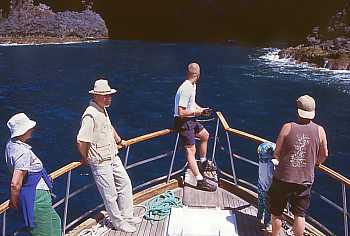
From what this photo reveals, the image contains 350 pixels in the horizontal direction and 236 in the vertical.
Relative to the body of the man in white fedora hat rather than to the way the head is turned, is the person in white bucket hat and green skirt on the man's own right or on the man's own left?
on the man's own right

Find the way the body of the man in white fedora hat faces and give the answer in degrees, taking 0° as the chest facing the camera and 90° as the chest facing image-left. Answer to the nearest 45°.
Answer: approximately 315°

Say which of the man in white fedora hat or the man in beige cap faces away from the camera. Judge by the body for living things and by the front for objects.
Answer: the man in beige cap

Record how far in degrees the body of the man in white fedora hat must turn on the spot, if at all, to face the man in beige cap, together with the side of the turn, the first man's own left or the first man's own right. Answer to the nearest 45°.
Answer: approximately 45° to the first man's own left

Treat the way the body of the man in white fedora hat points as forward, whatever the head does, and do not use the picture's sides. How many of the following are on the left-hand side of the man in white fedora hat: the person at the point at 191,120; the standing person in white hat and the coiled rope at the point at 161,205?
2

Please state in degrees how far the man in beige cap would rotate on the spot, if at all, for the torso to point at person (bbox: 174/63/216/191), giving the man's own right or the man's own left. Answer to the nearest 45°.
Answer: approximately 45° to the man's own left

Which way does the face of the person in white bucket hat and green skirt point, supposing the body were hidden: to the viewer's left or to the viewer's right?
to the viewer's right

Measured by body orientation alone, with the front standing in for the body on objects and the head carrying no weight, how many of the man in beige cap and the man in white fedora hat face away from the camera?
1

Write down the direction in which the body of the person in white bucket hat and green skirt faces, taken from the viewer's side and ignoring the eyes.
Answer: to the viewer's right

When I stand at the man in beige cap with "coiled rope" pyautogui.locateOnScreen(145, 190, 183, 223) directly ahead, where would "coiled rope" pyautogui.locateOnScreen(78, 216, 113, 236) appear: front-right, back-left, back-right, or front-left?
front-left

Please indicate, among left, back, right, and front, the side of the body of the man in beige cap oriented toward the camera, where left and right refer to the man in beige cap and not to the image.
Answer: back

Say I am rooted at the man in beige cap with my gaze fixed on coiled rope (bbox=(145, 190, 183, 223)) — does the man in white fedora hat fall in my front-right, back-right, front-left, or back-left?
front-left

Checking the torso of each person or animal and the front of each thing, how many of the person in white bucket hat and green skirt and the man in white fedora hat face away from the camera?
0
